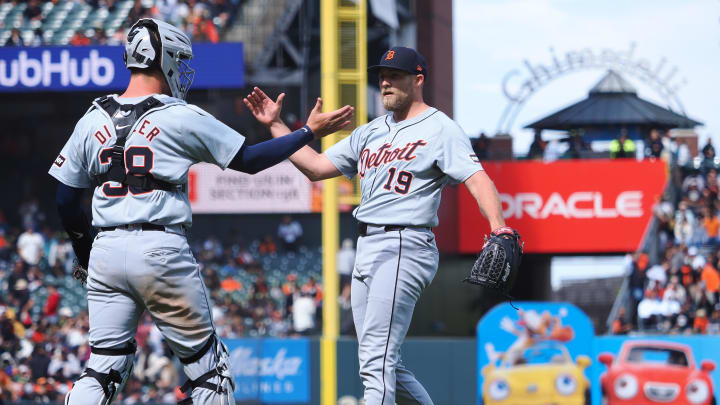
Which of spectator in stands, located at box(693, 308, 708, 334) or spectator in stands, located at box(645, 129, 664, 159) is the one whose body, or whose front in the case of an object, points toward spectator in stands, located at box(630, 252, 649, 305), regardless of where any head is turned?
spectator in stands, located at box(645, 129, 664, 159)

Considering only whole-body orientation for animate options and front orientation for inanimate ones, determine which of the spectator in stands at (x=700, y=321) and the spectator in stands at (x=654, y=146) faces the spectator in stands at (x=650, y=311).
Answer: the spectator in stands at (x=654, y=146)

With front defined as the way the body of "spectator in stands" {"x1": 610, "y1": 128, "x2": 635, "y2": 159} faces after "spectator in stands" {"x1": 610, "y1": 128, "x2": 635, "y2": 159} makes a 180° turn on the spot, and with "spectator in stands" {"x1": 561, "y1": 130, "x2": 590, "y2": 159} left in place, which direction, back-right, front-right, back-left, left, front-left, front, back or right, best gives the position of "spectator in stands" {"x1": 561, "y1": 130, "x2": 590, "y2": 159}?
left

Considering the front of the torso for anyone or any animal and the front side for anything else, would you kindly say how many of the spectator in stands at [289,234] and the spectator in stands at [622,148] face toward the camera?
2

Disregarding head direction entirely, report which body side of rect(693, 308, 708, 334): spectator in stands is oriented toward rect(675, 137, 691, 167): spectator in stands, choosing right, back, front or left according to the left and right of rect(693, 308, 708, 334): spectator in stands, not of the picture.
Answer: back

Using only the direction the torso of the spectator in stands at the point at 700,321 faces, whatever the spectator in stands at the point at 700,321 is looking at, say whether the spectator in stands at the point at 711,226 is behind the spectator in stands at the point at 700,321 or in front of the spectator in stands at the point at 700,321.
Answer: behind

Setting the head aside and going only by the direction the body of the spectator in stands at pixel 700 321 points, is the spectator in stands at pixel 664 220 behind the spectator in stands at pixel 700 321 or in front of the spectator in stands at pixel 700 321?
behind

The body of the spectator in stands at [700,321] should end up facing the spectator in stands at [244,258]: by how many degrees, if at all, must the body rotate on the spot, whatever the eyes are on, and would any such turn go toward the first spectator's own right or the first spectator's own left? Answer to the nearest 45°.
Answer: approximately 90° to the first spectator's own right

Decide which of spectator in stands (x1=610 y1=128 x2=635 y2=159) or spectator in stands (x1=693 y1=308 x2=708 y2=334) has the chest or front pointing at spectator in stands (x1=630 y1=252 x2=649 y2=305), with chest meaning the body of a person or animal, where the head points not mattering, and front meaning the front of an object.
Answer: spectator in stands (x1=610 y1=128 x2=635 y2=159)

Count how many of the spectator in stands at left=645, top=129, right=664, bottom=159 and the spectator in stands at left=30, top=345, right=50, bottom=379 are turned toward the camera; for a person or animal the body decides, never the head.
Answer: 2
